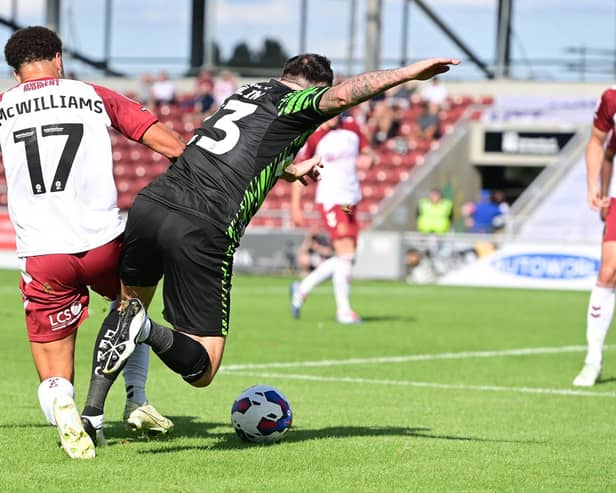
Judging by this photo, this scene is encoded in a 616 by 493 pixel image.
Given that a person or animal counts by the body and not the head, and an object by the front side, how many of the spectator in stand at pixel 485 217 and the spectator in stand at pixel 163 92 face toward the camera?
2

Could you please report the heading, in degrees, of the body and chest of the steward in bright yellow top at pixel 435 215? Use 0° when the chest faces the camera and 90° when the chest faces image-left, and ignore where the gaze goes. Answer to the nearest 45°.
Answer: approximately 0°

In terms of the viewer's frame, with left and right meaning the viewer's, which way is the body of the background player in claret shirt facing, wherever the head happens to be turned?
facing the viewer and to the left of the viewer

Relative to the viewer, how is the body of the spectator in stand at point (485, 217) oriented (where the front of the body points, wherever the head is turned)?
toward the camera

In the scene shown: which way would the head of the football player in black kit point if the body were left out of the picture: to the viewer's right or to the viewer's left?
to the viewer's right

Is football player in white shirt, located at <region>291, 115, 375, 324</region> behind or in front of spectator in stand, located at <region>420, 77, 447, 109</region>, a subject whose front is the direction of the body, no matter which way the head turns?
in front

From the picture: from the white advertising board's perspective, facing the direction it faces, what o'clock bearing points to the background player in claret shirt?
The background player in claret shirt is roughly at 12 o'clock from the white advertising board.

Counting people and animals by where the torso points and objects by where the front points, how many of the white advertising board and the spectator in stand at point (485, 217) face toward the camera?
2

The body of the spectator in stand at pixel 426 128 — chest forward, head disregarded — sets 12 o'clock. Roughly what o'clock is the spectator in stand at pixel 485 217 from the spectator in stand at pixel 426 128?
the spectator in stand at pixel 485 217 is roughly at 10 o'clock from the spectator in stand at pixel 426 128.

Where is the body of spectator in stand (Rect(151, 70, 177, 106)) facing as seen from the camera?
toward the camera

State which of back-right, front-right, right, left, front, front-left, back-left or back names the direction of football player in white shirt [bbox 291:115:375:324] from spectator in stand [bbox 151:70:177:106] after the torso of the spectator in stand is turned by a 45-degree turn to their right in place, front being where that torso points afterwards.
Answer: front-left

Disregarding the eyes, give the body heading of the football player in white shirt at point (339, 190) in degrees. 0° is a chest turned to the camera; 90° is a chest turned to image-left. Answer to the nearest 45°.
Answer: approximately 315°
